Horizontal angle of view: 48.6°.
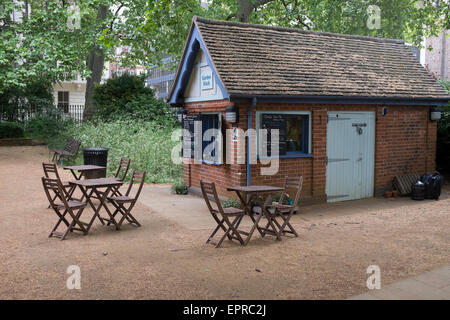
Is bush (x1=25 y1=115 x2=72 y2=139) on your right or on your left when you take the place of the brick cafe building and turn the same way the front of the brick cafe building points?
on your right

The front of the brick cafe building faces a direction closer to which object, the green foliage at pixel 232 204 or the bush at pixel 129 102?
the green foliage

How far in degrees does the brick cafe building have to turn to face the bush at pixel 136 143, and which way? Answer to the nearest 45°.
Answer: approximately 90° to its right

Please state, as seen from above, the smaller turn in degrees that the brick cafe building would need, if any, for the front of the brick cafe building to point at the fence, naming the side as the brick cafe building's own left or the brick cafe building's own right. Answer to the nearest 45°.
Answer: approximately 90° to the brick cafe building's own right

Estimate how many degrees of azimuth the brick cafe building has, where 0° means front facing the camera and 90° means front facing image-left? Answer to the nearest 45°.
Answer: approximately 45°

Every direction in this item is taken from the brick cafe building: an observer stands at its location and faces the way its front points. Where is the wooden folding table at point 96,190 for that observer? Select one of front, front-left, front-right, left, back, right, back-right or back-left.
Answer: front

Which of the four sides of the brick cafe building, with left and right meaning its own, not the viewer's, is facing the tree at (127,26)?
right

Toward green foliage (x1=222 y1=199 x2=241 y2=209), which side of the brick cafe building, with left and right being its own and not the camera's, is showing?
front
